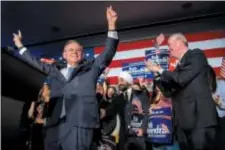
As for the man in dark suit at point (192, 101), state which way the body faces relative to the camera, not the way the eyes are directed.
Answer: to the viewer's left

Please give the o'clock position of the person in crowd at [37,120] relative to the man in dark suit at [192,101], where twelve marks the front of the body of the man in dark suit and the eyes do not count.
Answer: The person in crowd is roughly at 1 o'clock from the man in dark suit.

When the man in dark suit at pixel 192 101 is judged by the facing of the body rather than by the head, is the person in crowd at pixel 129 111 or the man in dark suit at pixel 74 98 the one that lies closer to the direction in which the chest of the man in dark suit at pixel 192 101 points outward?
the man in dark suit

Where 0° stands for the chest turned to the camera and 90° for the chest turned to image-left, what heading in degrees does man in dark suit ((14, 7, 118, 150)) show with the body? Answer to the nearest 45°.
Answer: approximately 45°

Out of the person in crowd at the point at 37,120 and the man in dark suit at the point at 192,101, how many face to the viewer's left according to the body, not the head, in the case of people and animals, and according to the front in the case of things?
1

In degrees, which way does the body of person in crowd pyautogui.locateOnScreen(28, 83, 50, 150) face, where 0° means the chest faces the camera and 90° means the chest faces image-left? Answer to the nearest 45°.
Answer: approximately 315°

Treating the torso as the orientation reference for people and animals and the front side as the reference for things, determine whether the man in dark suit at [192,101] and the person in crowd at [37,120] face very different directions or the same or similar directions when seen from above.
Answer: very different directions

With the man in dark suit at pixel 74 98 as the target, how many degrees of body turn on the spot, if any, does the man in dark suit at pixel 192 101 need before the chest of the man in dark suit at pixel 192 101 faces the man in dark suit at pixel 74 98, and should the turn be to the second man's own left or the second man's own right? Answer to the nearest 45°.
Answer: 0° — they already face them

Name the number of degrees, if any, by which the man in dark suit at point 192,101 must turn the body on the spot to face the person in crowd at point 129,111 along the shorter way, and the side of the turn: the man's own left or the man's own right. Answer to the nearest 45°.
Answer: approximately 45° to the man's own right
